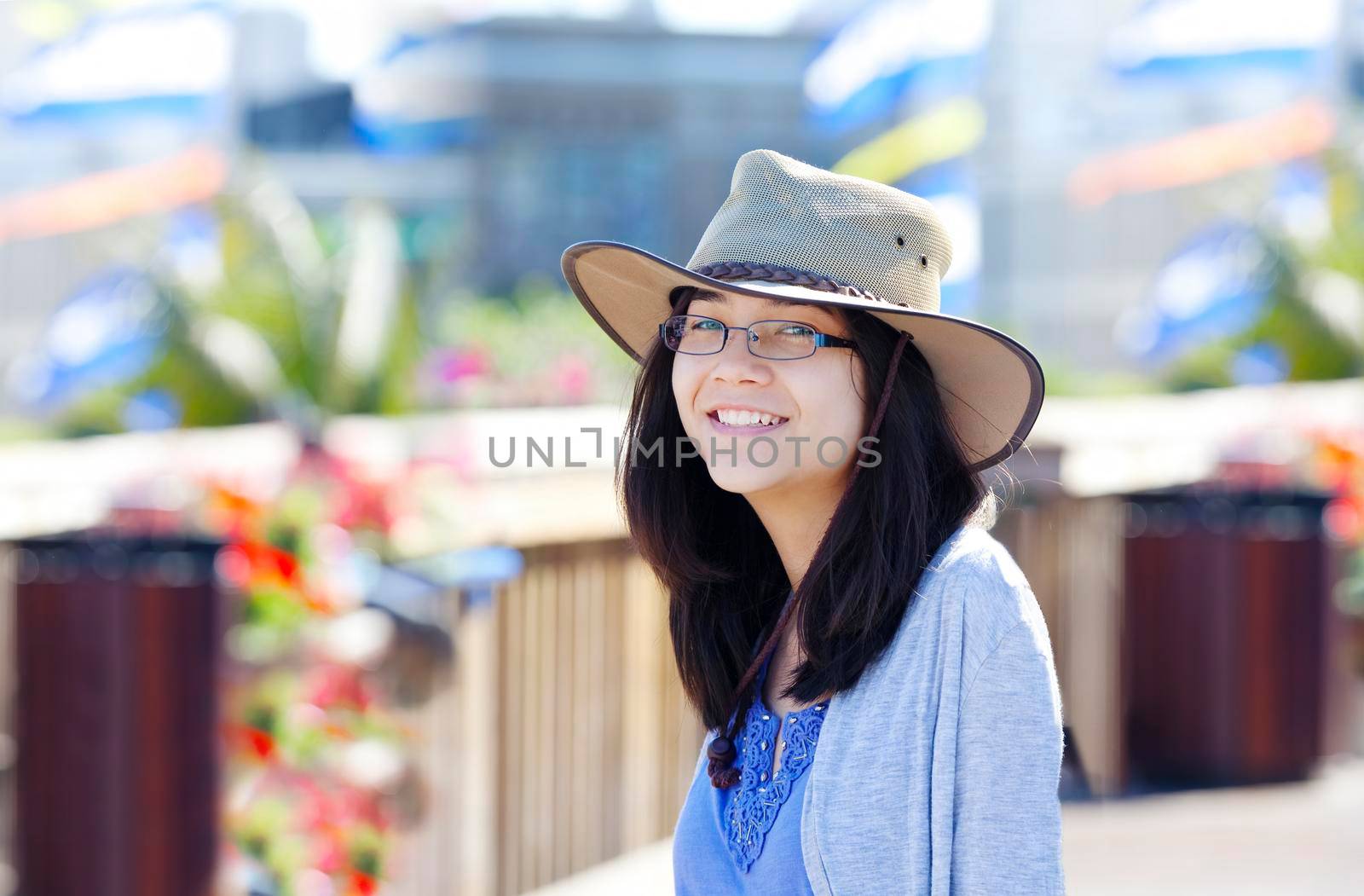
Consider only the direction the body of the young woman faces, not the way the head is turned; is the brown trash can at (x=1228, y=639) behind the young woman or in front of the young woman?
behind

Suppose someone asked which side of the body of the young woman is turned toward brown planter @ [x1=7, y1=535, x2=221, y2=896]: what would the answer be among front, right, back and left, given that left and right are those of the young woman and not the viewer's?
right

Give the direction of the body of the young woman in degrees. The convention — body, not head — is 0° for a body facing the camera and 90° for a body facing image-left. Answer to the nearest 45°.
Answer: approximately 45°
